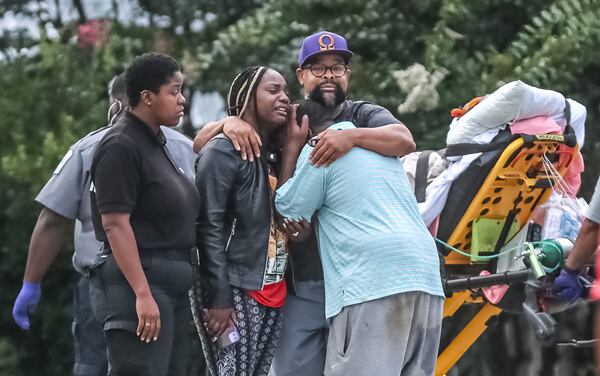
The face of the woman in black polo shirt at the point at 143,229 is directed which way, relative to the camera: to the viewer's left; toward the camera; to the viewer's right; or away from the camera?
to the viewer's right

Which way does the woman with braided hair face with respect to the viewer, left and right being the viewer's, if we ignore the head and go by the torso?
facing the viewer and to the right of the viewer

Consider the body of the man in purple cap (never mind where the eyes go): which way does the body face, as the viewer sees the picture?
toward the camera

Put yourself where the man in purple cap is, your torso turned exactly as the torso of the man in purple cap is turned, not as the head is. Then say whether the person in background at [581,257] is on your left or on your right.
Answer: on your left

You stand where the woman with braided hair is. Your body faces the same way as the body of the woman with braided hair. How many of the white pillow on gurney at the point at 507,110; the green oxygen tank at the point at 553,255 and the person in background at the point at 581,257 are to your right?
0

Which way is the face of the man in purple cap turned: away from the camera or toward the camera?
toward the camera

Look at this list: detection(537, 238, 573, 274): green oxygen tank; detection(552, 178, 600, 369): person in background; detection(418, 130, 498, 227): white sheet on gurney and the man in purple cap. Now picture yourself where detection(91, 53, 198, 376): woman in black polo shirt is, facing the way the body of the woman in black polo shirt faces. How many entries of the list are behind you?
0

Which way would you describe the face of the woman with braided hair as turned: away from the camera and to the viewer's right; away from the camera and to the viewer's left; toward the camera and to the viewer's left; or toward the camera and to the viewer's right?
toward the camera and to the viewer's right
